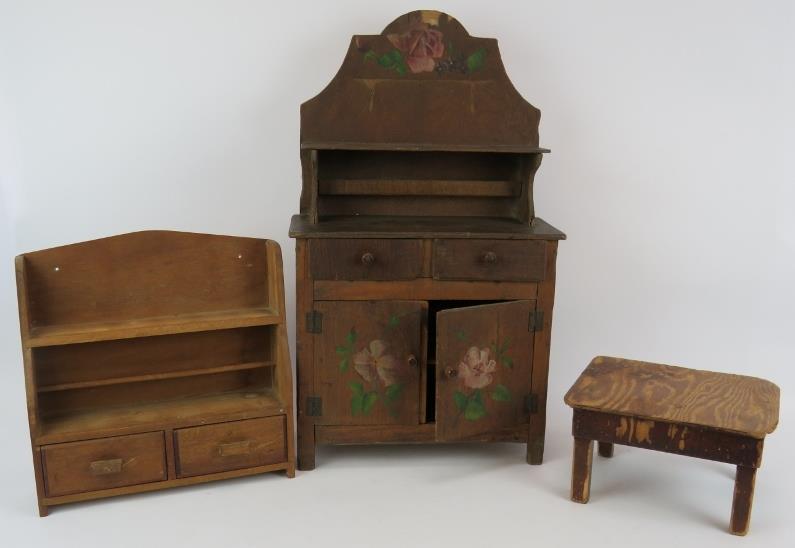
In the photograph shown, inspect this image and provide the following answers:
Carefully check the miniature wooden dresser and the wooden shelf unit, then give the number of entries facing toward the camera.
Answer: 2

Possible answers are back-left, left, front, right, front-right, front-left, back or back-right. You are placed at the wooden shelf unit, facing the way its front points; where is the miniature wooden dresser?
left

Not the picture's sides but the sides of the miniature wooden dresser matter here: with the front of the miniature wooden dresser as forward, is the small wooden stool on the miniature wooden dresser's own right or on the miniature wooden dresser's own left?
on the miniature wooden dresser's own left

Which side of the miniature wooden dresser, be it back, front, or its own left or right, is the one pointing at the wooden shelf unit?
right

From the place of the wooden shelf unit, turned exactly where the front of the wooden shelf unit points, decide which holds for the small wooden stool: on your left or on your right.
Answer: on your left

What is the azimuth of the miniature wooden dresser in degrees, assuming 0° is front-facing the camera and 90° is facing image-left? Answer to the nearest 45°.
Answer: approximately 0°
